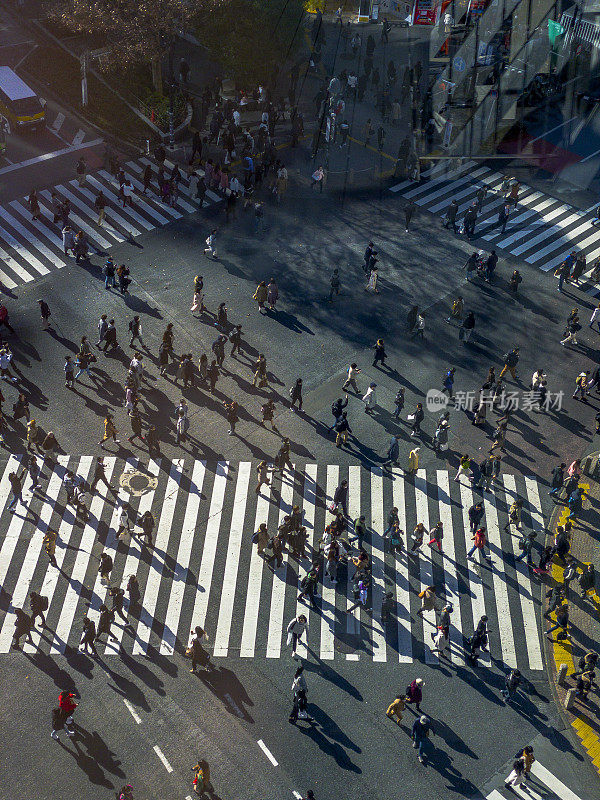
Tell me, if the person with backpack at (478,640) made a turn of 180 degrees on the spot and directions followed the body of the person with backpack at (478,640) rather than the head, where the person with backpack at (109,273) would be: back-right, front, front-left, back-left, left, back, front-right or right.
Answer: right

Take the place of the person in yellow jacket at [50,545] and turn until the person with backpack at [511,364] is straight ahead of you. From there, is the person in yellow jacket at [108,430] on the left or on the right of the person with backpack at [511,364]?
left

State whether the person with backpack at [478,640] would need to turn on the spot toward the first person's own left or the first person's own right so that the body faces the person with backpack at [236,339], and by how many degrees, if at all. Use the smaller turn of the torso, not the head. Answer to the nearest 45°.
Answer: approximately 90° to the first person's own left

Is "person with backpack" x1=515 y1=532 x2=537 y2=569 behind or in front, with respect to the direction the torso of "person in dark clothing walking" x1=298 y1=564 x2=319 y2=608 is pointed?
in front

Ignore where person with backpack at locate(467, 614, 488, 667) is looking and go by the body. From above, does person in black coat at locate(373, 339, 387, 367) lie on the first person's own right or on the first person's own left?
on the first person's own left

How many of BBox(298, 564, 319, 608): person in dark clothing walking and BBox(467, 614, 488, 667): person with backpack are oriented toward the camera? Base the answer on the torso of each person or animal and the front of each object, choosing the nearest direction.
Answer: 0

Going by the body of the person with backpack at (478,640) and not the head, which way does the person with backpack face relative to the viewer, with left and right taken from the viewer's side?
facing away from the viewer and to the right of the viewer
